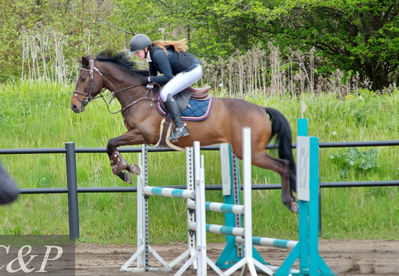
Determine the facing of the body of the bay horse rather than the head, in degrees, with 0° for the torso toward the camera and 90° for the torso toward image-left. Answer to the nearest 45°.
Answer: approximately 90°

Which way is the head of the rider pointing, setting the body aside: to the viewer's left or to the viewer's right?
to the viewer's left

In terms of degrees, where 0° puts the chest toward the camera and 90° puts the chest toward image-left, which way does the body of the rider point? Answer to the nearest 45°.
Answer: approximately 90°
